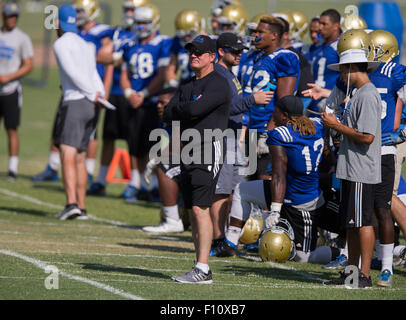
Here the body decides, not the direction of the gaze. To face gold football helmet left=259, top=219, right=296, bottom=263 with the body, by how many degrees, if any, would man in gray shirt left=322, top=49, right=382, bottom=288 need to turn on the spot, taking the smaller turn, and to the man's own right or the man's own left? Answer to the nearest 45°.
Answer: approximately 45° to the man's own right

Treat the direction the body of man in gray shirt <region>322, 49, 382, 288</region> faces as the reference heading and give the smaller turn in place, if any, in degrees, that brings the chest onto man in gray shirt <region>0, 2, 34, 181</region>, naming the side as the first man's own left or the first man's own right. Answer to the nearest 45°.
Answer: approximately 45° to the first man's own right

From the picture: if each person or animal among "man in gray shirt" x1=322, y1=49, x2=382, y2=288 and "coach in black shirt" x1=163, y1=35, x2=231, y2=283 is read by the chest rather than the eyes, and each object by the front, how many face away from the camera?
0

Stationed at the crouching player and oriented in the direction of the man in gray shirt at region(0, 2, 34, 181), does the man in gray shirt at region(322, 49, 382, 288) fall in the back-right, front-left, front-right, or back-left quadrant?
back-left

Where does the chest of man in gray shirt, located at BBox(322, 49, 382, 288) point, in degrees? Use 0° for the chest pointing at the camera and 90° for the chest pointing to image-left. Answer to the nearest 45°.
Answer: approximately 90°

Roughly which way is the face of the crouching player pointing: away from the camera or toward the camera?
away from the camera

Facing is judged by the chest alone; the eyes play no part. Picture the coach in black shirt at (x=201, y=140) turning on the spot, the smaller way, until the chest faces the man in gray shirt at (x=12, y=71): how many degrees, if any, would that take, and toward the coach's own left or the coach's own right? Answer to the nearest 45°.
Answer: approximately 90° to the coach's own right

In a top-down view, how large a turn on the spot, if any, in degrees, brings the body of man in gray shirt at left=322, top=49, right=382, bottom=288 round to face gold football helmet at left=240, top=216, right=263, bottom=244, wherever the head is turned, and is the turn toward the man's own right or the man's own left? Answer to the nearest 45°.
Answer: approximately 45° to the man's own right

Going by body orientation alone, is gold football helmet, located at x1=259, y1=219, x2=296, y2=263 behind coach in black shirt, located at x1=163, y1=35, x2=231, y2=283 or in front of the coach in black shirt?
behind

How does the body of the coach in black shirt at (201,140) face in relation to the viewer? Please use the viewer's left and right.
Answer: facing the viewer and to the left of the viewer

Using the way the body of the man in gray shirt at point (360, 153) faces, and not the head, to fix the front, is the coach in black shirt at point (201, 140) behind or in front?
in front
